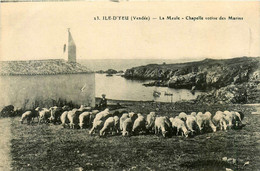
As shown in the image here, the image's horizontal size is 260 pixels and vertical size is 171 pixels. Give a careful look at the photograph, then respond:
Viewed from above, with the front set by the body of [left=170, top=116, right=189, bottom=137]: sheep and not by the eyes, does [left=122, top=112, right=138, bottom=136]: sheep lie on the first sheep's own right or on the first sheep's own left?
on the first sheep's own right

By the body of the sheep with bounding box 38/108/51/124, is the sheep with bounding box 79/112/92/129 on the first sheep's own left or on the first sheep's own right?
on the first sheep's own left

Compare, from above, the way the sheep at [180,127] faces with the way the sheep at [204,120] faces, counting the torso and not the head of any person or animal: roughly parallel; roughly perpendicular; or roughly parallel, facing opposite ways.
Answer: roughly parallel
